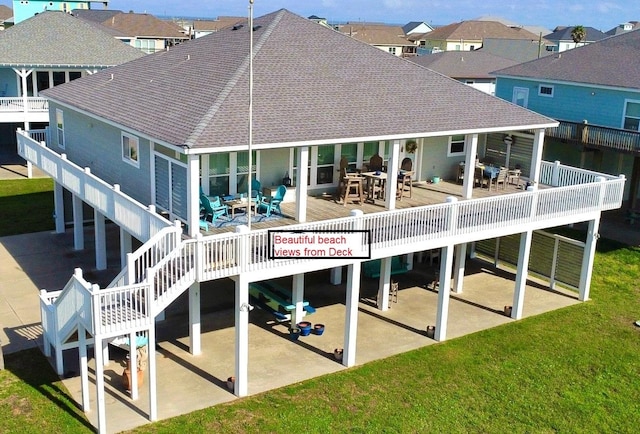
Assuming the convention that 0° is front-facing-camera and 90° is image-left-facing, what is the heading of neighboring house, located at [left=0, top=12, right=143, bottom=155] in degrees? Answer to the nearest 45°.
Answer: approximately 0°

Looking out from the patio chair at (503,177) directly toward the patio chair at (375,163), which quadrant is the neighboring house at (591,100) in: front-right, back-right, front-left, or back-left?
back-right

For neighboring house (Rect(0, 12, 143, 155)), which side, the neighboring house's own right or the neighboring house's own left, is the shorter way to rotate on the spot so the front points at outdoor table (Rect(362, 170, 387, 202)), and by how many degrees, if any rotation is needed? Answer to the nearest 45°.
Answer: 0° — it already faces it

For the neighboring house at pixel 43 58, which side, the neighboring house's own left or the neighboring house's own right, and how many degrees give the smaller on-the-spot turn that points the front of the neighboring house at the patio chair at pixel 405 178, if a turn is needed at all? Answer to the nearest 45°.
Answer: approximately 45° to the neighboring house's own left

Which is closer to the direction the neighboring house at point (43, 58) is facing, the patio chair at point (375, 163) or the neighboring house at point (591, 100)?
the patio chair

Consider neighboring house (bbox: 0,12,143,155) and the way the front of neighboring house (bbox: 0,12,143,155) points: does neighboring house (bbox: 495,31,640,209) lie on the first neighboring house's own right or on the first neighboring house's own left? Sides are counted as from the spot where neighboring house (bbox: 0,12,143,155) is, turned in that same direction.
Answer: on the first neighboring house's own left

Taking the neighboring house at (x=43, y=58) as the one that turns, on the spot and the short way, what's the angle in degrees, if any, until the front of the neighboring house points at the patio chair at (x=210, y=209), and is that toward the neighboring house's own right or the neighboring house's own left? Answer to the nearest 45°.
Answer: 0° — it already faces it

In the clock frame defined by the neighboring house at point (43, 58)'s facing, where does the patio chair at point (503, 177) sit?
The patio chair is roughly at 11 o'clock from the neighboring house.

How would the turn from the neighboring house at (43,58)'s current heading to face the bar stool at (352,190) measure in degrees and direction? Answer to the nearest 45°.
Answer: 0° — it already faces it
